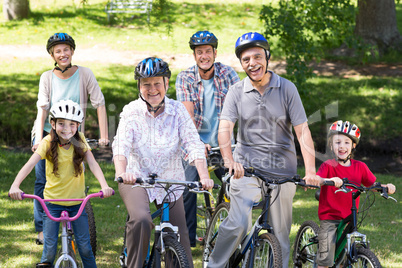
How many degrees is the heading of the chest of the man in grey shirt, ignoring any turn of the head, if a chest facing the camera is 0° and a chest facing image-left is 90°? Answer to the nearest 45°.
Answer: approximately 0°

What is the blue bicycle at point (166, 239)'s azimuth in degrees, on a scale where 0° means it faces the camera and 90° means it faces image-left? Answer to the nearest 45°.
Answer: approximately 315°

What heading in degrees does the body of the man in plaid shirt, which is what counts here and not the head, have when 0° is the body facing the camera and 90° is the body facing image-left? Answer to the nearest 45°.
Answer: approximately 0°

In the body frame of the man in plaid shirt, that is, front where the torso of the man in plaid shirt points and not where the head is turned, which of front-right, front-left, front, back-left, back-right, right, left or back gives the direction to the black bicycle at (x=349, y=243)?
front-left

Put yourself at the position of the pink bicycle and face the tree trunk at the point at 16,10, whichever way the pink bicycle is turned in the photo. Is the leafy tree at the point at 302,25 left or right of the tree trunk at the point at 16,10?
right

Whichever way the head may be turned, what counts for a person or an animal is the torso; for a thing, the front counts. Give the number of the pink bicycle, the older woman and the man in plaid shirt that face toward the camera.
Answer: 3

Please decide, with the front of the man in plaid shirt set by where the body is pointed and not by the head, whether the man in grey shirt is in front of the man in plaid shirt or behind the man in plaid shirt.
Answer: in front

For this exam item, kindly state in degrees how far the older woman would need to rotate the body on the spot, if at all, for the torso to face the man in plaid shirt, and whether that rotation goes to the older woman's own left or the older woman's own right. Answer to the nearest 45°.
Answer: approximately 180°
